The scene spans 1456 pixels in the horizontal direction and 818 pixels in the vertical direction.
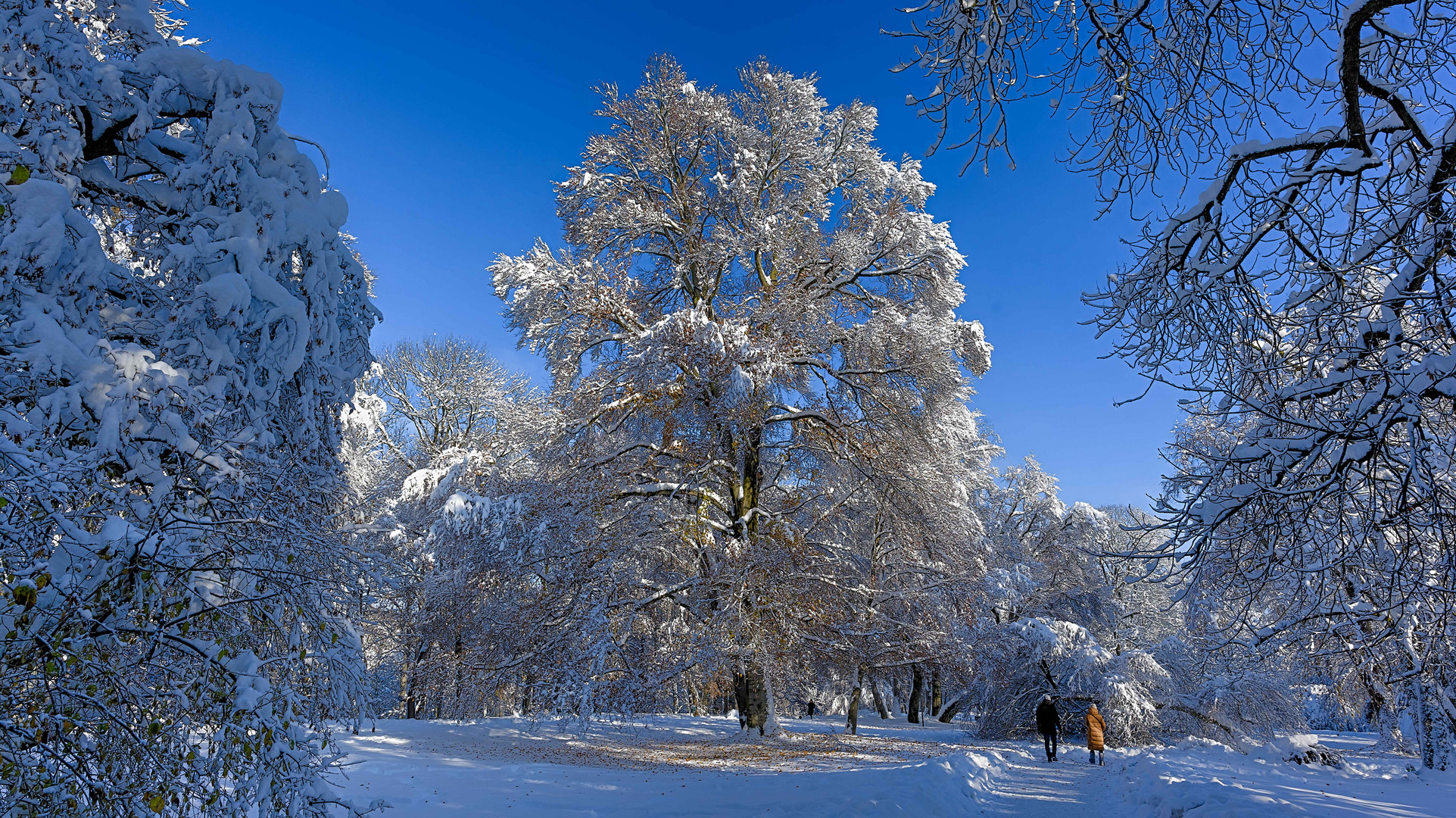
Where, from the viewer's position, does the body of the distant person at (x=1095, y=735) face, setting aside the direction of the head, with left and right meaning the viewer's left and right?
facing away from the viewer

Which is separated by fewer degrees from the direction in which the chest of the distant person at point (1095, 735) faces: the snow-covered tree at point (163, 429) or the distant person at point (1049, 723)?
the distant person

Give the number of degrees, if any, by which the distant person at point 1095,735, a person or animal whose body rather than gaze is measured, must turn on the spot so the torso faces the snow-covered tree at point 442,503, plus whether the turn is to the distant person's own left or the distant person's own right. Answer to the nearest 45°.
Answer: approximately 90° to the distant person's own left

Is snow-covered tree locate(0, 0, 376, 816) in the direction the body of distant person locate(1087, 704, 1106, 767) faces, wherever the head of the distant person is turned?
no

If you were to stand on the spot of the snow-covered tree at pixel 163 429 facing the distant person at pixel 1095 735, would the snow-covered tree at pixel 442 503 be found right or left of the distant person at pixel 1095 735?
left
